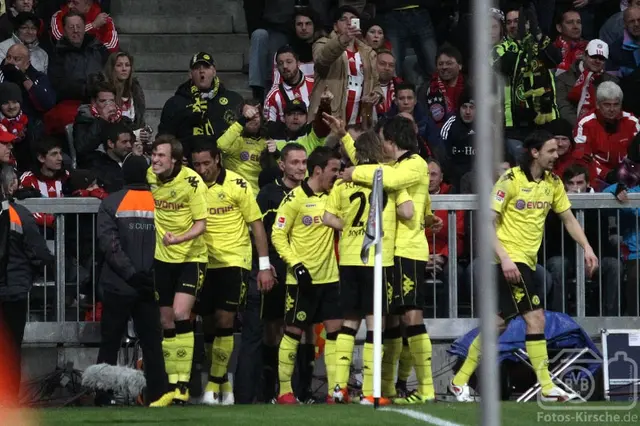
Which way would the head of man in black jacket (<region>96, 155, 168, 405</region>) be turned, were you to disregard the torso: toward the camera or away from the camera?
away from the camera

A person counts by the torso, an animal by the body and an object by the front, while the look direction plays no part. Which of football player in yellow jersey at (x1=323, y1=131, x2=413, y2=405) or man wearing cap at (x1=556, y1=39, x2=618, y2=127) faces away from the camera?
the football player in yellow jersey

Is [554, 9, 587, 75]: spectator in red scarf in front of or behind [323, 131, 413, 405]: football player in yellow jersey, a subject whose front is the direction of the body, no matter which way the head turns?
in front

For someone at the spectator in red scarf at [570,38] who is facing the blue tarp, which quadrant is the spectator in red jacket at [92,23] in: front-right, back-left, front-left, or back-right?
front-right

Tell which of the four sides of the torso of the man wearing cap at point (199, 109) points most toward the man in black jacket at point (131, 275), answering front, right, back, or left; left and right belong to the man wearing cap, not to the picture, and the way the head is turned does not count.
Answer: front

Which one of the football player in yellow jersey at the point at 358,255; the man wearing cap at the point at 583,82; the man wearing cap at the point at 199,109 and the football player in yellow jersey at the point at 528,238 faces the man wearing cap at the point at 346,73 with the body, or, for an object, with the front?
the football player in yellow jersey at the point at 358,255

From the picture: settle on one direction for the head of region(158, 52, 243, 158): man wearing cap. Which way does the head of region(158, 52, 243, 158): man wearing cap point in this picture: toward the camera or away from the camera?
toward the camera

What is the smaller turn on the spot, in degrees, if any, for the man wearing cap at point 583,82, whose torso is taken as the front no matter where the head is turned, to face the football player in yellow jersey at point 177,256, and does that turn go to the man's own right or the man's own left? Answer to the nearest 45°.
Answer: approximately 90° to the man's own right

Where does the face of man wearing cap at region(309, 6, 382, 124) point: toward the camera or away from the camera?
toward the camera

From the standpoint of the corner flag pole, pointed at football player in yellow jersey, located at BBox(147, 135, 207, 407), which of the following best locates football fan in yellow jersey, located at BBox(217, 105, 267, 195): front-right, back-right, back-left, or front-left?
front-right

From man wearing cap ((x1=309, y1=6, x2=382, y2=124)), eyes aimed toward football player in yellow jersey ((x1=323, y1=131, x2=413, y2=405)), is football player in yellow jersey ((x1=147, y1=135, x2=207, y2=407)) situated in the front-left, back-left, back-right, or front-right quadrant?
front-right

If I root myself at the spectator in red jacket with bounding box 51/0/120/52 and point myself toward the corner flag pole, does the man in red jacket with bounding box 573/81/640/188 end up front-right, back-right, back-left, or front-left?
front-left

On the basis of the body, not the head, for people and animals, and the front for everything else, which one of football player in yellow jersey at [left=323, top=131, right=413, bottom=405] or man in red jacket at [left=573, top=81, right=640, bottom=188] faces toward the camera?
the man in red jacket

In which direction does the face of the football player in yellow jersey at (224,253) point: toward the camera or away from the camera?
toward the camera

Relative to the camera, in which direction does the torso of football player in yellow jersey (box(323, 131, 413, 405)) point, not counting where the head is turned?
away from the camera
